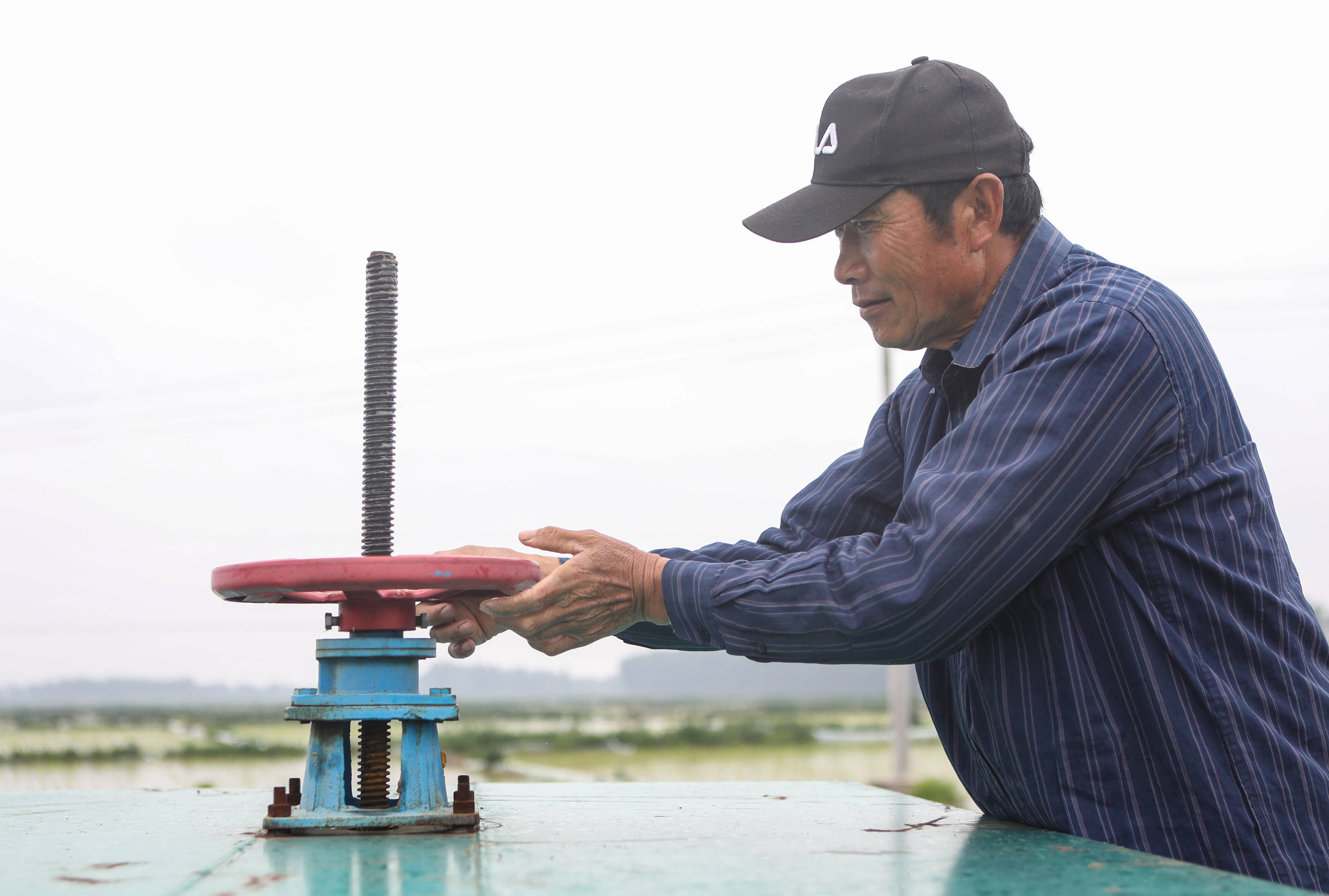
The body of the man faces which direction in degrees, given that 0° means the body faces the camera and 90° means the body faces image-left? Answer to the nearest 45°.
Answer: approximately 90°

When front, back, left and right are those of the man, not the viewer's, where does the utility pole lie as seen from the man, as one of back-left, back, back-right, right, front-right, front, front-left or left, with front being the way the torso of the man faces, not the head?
right

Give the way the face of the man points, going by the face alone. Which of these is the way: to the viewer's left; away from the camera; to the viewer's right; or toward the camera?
to the viewer's left
